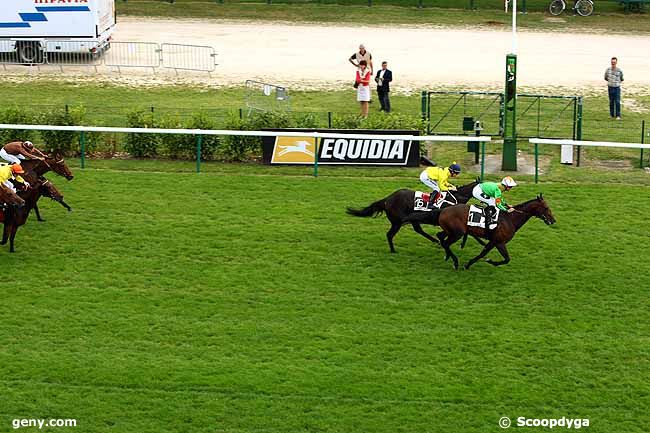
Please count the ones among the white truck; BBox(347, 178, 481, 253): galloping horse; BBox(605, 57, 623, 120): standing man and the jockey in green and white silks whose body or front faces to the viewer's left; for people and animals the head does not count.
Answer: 1

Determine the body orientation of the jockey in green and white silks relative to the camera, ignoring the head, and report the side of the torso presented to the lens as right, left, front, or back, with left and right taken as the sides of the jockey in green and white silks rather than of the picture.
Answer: right

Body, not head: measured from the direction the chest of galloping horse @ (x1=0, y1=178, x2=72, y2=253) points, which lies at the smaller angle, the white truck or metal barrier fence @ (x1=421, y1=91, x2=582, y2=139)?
the metal barrier fence

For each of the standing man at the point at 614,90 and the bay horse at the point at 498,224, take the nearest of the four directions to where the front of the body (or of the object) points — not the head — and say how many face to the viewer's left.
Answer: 0

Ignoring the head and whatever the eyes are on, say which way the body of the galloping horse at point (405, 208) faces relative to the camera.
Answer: to the viewer's right

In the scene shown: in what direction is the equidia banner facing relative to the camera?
toward the camera

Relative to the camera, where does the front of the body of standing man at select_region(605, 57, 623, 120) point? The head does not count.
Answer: toward the camera

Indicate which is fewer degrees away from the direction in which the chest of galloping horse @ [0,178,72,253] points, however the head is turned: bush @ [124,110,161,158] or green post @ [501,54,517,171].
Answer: the green post

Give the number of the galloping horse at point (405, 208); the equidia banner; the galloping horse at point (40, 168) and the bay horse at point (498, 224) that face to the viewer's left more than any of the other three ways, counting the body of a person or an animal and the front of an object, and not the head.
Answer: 0

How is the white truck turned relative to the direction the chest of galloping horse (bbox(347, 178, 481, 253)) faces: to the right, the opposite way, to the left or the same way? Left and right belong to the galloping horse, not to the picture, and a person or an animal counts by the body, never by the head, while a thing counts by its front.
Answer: the opposite way

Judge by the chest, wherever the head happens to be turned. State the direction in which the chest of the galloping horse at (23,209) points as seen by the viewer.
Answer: to the viewer's right

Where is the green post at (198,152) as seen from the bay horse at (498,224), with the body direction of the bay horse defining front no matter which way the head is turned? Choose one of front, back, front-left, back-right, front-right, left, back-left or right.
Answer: back-left

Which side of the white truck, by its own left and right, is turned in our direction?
left

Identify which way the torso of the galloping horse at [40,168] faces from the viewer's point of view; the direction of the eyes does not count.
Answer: to the viewer's right

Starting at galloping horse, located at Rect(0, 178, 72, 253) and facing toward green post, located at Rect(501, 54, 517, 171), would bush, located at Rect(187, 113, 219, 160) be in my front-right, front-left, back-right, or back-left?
front-left

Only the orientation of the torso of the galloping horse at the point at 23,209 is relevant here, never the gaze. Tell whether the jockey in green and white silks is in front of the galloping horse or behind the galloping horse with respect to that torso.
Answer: in front

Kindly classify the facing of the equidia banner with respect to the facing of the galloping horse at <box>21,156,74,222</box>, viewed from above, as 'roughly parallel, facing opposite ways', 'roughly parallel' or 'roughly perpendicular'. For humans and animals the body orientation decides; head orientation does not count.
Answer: roughly perpendicular

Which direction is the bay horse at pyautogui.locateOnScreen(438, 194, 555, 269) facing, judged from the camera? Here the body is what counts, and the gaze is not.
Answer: to the viewer's right

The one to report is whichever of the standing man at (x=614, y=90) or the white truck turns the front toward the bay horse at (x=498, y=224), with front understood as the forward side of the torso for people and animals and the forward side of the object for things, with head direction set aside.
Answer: the standing man
